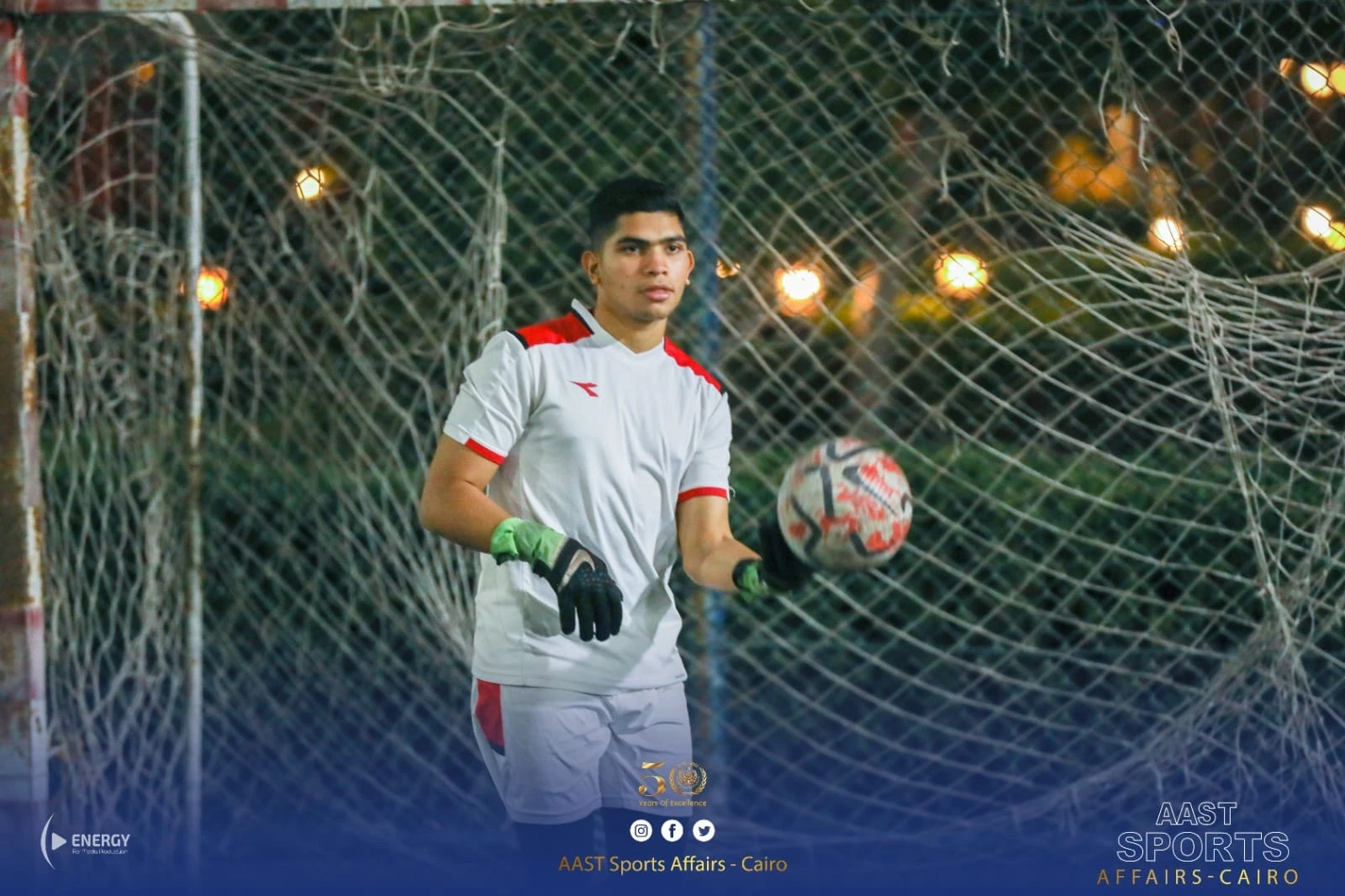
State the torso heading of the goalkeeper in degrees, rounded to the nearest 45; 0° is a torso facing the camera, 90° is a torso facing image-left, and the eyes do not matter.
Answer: approximately 315°

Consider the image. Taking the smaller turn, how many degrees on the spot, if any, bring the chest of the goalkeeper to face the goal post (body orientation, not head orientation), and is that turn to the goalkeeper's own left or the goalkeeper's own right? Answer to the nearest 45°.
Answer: approximately 135° to the goalkeeper's own right
